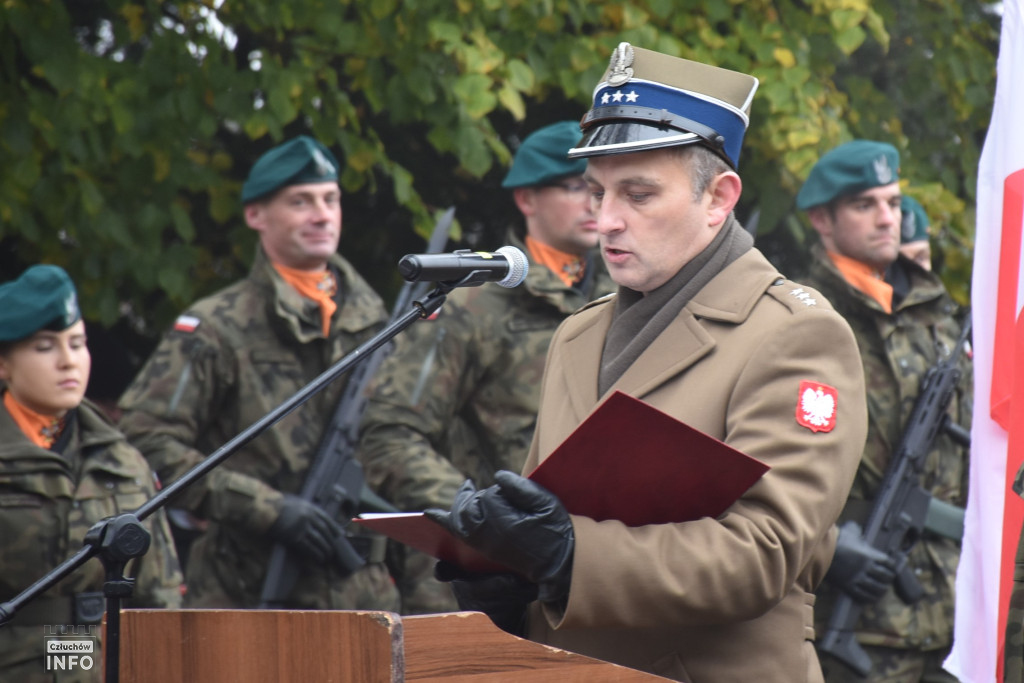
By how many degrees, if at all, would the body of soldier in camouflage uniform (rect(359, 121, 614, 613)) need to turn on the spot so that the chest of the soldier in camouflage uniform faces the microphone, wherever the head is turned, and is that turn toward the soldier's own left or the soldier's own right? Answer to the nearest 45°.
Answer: approximately 45° to the soldier's own right

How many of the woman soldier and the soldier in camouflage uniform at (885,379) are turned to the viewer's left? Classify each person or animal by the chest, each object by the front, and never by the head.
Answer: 0

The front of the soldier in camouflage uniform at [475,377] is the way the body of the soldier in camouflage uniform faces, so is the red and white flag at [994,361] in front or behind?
in front

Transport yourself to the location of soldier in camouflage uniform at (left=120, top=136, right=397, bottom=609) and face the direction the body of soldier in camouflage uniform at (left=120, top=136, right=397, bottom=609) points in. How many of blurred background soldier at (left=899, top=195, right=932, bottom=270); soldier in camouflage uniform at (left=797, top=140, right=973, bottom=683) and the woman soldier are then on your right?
1

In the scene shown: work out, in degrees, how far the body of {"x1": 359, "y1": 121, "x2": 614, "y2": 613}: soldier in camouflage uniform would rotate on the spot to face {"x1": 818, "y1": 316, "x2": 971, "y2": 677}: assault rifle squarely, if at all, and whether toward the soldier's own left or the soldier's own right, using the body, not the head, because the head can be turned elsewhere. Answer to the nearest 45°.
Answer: approximately 45° to the soldier's own left

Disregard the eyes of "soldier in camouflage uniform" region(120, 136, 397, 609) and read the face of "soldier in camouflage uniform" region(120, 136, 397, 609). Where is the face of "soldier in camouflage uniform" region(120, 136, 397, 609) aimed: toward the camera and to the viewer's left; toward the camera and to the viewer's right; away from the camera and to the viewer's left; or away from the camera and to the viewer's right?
toward the camera and to the viewer's right

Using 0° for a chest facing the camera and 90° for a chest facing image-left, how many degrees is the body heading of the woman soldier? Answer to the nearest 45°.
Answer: approximately 315°

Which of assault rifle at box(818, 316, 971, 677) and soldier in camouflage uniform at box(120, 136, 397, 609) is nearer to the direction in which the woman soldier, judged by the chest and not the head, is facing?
the assault rifle

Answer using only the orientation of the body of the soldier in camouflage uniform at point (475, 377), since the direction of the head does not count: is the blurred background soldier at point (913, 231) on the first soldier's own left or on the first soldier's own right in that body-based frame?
on the first soldier's own left

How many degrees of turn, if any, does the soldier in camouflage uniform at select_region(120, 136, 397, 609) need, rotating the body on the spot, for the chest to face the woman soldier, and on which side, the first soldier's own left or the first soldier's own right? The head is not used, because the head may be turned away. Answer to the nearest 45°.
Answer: approximately 90° to the first soldier's own right

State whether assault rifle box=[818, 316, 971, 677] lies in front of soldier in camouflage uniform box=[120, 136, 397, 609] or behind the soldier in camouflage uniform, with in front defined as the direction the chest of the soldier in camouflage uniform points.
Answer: in front

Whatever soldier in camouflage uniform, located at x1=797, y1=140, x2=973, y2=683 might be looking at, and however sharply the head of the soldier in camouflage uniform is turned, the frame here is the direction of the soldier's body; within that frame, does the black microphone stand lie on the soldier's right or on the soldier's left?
on the soldier's right

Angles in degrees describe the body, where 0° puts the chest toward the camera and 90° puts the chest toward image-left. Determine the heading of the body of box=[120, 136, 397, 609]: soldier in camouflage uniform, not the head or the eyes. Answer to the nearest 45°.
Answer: approximately 315°
